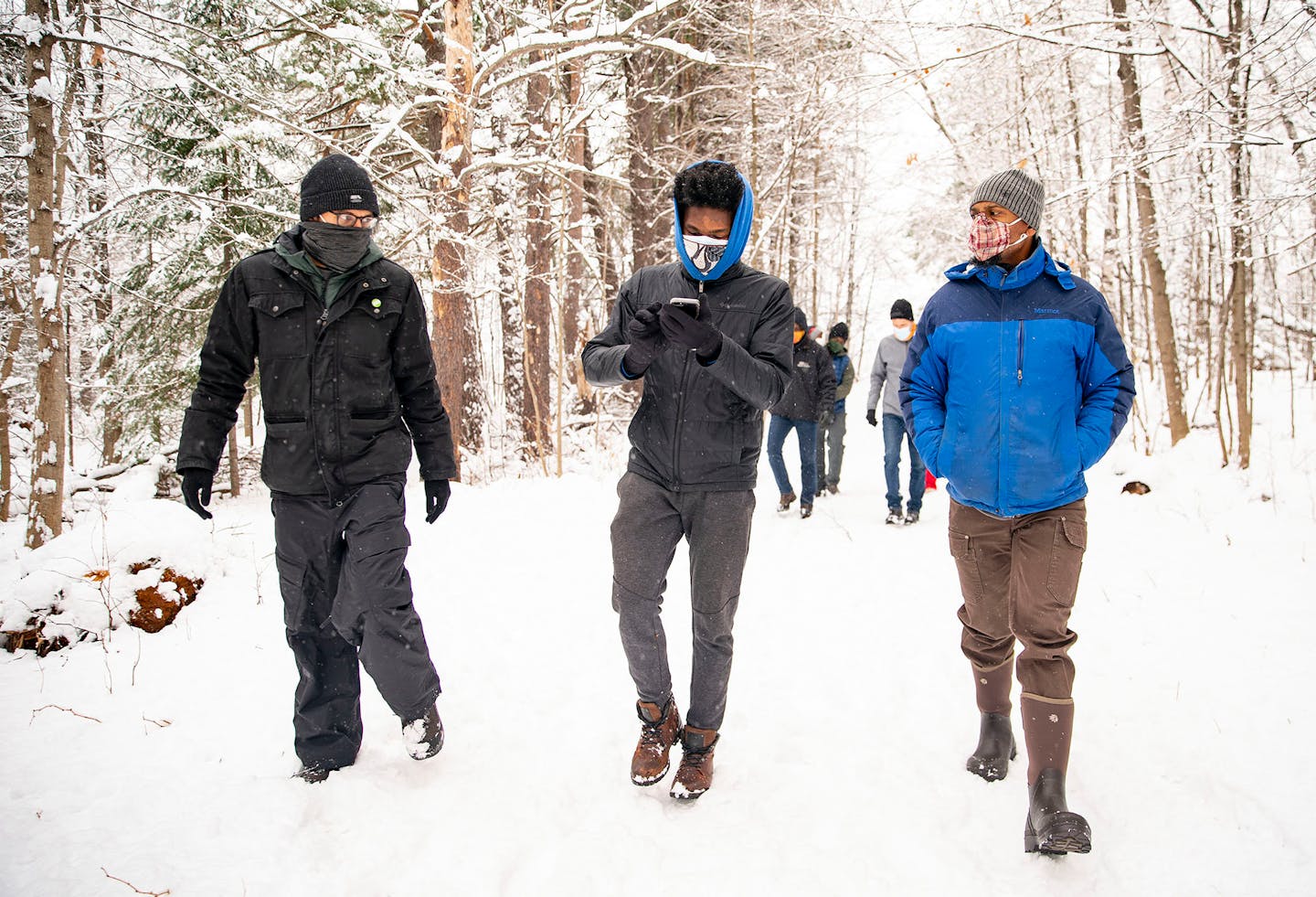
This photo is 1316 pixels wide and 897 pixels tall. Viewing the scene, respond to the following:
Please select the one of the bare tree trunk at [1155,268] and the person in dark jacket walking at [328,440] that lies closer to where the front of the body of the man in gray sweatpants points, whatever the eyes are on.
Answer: the person in dark jacket walking

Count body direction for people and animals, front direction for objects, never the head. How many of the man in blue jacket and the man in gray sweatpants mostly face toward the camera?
2

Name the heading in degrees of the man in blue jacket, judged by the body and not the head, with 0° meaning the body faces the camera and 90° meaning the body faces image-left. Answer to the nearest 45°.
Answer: approximately 0°

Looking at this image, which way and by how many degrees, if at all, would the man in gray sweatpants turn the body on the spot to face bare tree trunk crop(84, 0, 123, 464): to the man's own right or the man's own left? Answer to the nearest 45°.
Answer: approximately 135° to the man's own right

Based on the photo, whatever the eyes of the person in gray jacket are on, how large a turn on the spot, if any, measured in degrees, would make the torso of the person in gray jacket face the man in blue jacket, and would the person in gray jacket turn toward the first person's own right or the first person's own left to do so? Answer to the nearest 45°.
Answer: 0° — they already face them

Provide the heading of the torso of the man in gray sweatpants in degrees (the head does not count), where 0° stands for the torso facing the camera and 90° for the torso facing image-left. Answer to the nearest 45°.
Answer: approximately 0°
